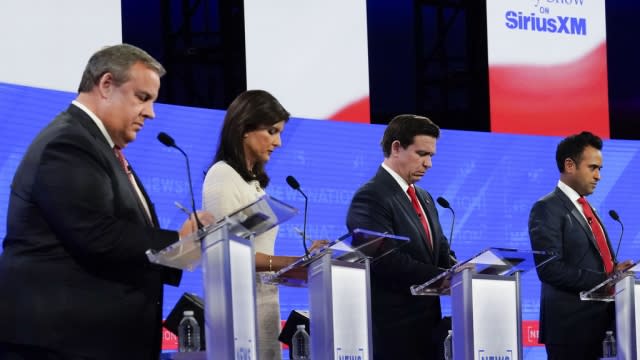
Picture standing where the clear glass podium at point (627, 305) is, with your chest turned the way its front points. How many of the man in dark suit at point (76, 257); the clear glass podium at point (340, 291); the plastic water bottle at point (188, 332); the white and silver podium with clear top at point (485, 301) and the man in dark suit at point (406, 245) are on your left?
0

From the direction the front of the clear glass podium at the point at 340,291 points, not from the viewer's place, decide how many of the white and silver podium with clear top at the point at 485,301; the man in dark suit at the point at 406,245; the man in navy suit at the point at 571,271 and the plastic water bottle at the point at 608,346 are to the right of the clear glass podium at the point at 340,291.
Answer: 0

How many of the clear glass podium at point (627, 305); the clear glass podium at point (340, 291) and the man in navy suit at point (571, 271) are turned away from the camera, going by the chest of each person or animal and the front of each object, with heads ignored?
0

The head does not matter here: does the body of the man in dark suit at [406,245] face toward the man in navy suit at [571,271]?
no

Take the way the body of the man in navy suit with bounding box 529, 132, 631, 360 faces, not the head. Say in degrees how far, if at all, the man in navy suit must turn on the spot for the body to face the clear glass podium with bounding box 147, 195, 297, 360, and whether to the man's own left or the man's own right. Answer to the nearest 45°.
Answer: approximately 45° to the man's own right

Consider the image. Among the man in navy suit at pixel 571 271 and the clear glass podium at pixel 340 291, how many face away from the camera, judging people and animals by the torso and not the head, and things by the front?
0

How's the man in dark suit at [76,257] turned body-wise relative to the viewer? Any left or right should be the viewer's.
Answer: facing to the right of the viewer

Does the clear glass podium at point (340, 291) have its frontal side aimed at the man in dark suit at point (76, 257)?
no

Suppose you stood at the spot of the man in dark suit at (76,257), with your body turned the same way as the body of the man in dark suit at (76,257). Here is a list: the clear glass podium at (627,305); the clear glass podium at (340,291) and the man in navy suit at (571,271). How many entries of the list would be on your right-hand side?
0

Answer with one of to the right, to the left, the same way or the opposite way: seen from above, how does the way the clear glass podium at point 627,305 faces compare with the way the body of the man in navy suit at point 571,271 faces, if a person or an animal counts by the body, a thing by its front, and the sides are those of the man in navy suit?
the same way

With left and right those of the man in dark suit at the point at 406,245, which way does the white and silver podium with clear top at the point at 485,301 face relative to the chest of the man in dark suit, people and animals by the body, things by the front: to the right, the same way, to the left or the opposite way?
the same way

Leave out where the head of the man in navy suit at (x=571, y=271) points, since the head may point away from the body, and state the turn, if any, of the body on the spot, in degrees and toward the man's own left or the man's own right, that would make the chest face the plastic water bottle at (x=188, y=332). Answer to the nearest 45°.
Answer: approximately 90° to the man's own right

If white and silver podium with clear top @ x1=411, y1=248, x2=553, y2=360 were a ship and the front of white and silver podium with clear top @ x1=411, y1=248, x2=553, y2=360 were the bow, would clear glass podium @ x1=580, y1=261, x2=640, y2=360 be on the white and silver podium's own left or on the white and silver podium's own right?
on the white and silver podium's own left

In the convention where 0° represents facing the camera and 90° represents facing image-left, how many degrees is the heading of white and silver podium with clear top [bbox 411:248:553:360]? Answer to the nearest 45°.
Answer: approximately 315°
